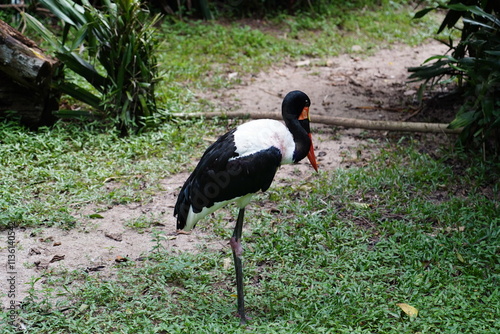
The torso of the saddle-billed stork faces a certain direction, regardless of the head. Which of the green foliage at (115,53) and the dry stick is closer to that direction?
the dry stick

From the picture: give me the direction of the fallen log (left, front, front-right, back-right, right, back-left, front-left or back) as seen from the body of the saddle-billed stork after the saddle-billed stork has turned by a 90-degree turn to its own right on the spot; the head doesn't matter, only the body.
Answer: back-right

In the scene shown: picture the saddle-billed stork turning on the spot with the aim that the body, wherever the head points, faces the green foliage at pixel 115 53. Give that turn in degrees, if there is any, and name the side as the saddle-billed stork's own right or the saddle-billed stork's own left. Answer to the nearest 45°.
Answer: approximately 135° to the saddle-billed stork's own left

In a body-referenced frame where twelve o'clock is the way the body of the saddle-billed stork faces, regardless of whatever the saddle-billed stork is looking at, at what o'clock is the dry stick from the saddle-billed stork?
The dry stick is roughly at 10 o'clock from the saddle-billed stork.

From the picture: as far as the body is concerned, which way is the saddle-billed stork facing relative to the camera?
to the viewer's right
